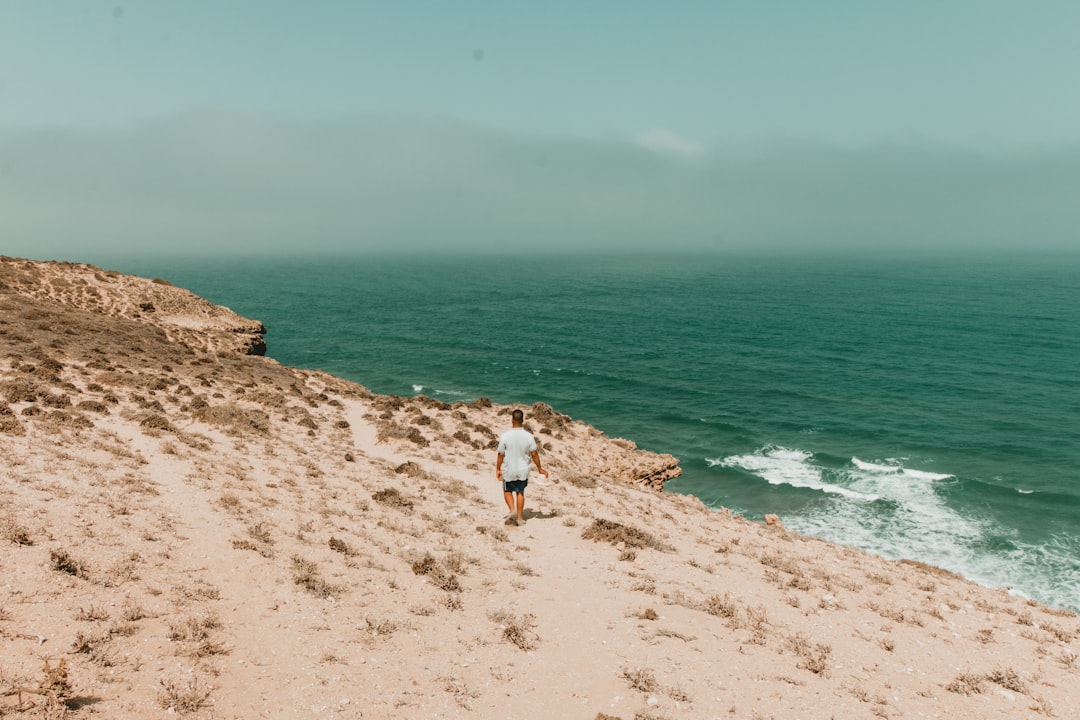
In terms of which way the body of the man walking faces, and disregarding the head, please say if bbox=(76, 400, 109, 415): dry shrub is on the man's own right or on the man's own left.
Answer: on the man's own left

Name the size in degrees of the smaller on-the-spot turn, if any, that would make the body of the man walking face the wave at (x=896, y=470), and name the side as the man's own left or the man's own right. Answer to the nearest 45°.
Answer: approximately 45° to the man's own right

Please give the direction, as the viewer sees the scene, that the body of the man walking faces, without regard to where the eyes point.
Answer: away from the camera

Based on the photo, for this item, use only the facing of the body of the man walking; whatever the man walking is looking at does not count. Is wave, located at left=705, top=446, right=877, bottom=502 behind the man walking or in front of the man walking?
in front

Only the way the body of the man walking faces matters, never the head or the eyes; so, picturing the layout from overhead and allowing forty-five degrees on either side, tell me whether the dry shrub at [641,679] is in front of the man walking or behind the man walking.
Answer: behind

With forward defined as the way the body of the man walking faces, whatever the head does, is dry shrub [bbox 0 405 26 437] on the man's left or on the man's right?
on the man's left

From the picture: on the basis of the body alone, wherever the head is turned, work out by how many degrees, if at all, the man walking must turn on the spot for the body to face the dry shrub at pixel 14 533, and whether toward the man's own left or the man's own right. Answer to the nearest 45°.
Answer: approximately 135° to the man's own left

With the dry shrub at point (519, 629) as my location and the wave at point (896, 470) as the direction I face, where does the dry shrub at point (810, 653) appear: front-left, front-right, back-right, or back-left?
front-right

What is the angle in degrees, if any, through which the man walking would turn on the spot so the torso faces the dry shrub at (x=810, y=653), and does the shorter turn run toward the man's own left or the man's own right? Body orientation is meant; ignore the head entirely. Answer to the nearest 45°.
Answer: approximately 135° to the man's own right
